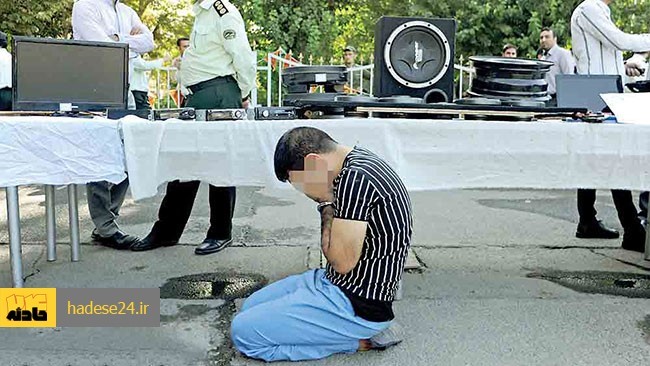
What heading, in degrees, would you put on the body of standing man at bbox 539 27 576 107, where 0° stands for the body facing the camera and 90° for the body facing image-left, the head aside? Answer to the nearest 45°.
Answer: approximately 45°

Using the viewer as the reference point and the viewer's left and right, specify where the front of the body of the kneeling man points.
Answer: facing to the left of the viewer

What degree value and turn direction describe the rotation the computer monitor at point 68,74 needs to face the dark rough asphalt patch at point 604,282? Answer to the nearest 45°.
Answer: approximately 90° to its left

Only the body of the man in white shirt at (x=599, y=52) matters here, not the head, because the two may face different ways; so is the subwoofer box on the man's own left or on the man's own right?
on the man's own right

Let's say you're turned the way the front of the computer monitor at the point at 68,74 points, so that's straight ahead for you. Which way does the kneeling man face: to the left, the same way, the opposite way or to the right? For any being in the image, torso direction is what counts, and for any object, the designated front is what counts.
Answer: to the right

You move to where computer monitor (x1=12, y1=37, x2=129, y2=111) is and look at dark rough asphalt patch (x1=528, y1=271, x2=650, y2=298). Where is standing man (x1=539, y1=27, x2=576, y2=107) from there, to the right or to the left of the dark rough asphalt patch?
left

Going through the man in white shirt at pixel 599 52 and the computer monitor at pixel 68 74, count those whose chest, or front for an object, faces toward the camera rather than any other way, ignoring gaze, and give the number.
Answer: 1

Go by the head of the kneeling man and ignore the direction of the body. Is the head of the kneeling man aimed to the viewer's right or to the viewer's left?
to the viewer's left

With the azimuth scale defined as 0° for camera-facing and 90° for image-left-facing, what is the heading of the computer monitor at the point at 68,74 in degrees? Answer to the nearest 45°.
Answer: approximately 0°
